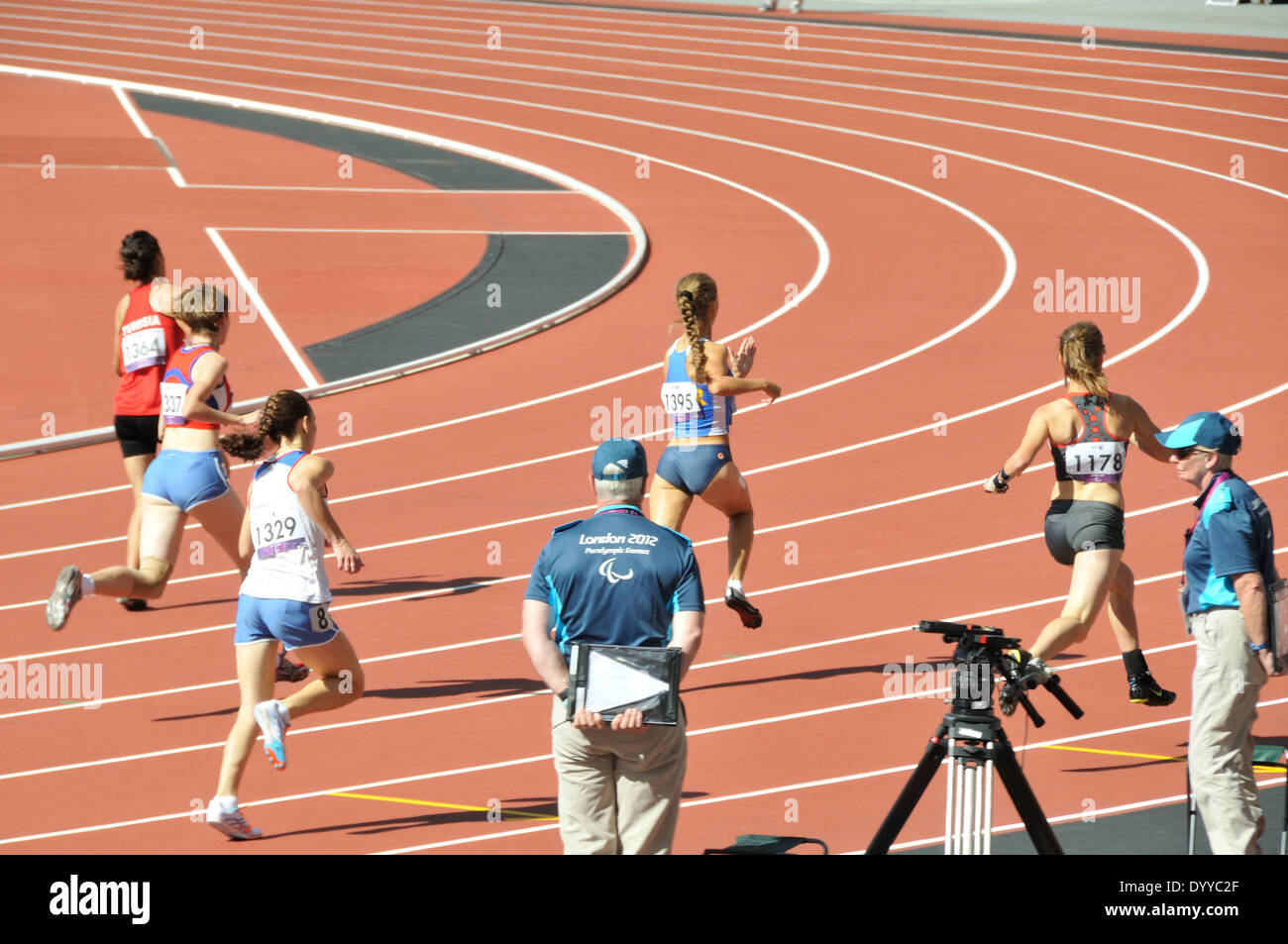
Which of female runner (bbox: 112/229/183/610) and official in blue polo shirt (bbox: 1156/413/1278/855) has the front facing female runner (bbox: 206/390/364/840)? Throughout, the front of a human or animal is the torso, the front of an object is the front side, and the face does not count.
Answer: the official in blue polo shirt

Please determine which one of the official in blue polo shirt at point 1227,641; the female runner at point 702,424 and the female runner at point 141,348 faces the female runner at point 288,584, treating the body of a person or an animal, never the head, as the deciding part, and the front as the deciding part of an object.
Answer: the official in blue polo shirt

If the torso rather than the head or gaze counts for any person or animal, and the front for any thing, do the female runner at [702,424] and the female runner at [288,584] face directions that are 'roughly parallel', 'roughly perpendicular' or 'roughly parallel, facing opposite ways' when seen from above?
roughly parallel

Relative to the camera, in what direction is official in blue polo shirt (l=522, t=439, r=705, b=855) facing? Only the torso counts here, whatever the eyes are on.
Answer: away from the camera

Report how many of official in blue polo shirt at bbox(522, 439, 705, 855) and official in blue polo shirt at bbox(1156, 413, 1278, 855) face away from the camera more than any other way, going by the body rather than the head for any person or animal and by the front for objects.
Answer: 1

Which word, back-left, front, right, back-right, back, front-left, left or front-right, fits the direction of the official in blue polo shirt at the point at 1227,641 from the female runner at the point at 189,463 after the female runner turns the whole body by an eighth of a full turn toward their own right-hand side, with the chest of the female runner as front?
front-right

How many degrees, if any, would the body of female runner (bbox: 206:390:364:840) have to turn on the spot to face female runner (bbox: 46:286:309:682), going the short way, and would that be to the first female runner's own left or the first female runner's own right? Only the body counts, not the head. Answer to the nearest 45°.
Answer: approximately 45° to the first female runner's own left

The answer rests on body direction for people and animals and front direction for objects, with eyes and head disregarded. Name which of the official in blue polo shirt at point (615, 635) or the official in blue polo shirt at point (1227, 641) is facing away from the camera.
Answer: the official in blue polo shirt at point (615, 635)

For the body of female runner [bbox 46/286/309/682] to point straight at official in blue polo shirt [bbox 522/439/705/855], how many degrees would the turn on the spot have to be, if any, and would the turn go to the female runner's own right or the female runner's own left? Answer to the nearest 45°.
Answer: approximately 135° to the female runner's own right

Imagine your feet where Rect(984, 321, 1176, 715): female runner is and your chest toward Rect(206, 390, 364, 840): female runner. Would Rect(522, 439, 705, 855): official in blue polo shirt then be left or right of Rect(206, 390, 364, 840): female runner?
left

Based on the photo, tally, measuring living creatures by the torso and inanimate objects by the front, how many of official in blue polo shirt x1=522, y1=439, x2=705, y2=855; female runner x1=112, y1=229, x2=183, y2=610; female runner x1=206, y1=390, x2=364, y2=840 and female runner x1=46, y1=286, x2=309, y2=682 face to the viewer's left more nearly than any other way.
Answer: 0

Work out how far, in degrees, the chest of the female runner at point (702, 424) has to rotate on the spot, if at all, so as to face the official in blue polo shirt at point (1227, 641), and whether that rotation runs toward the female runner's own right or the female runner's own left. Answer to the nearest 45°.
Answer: approximately 90° to the female runner's own right

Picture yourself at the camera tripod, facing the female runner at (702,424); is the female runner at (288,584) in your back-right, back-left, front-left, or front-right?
front-left

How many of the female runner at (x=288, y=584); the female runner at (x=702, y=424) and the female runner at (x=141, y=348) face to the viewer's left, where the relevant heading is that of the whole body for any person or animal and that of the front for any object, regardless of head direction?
0

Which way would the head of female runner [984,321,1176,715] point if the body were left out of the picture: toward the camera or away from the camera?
away from the camera

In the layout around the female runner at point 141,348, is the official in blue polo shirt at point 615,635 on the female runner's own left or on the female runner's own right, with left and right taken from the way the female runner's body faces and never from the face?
on the female runner's own right

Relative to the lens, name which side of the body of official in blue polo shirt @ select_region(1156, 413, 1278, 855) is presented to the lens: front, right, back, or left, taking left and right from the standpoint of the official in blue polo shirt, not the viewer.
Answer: left
